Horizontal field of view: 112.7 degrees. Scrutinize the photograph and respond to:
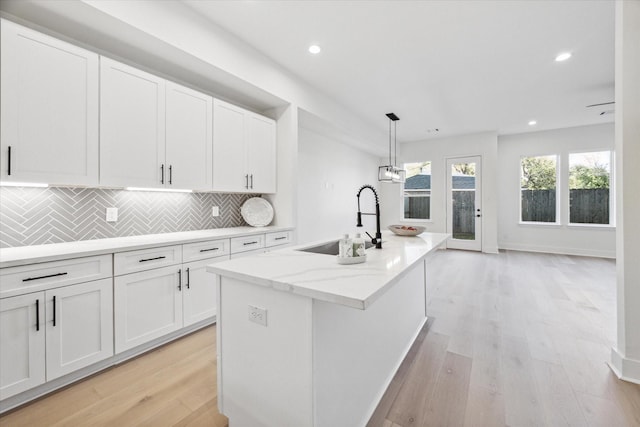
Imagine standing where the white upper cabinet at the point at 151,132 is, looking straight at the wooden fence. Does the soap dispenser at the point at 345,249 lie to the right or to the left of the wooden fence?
right

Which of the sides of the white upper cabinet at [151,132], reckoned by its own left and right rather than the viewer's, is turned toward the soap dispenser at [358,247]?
front

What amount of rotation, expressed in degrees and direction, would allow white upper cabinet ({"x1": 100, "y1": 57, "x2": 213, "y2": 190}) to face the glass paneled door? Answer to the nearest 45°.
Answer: approximately 45° to its left

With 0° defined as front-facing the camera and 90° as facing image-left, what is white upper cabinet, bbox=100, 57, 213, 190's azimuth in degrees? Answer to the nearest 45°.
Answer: approximately 315°

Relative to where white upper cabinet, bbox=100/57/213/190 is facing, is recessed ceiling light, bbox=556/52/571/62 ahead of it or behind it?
ahead

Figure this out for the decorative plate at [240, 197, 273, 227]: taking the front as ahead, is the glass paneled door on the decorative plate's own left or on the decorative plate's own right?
on the decorative plate's own left

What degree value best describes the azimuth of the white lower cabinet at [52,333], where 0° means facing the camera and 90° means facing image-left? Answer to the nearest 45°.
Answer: approximately 315°

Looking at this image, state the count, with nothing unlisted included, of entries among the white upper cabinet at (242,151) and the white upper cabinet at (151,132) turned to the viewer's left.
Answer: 0

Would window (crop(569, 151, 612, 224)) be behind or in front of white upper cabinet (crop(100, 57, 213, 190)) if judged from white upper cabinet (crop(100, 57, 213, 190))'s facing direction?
in front

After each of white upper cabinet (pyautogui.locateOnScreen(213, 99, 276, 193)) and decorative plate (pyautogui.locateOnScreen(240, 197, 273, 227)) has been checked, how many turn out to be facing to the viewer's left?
0
